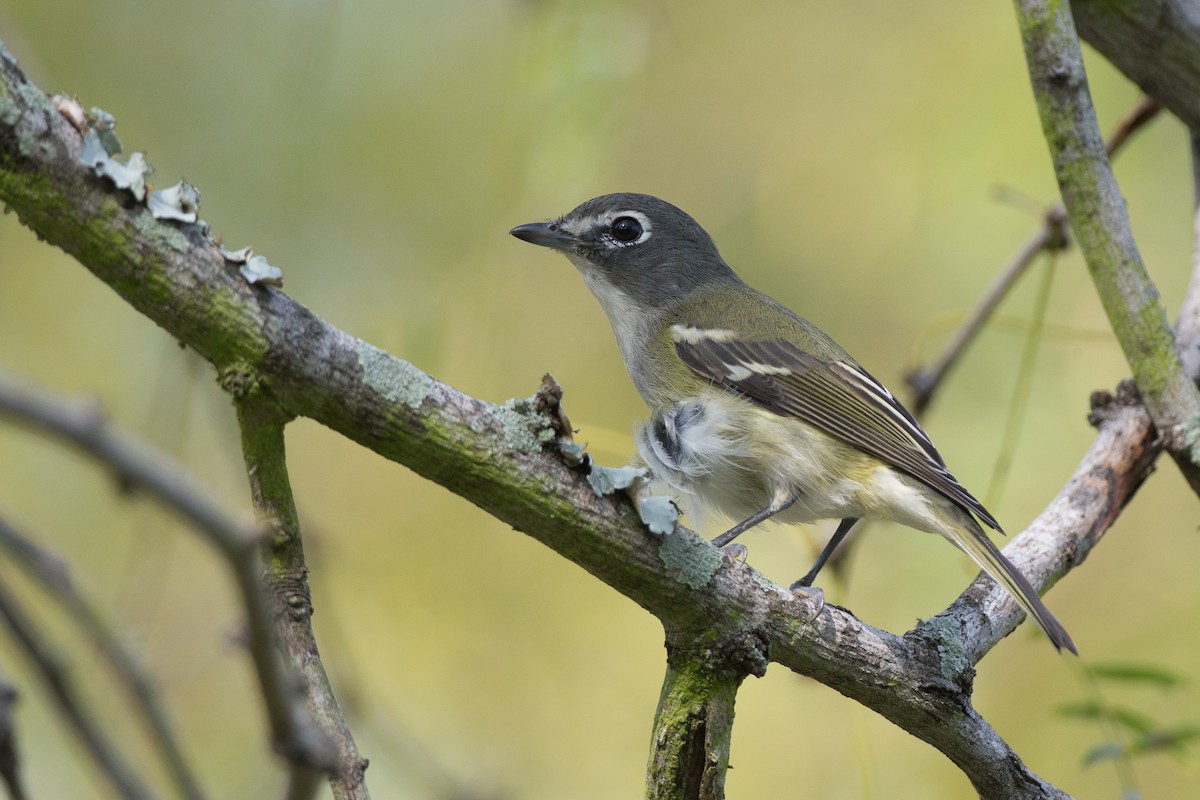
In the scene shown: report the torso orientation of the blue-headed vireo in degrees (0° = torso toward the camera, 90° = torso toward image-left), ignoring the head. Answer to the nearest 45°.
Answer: approximately 90°

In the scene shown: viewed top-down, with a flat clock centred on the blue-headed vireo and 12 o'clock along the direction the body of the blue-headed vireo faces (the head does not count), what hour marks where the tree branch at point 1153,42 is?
The tree branch is roughly at 7 o'clock from the blue-headed vireo.

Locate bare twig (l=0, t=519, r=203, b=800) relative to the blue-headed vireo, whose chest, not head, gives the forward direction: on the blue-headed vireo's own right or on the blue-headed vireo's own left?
on the blue-headed vireo's own left

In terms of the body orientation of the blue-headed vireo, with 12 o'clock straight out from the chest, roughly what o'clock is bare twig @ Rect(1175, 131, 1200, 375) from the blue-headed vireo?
The bare twig is roughly at 6 o'clock from the blue-headed vireo.

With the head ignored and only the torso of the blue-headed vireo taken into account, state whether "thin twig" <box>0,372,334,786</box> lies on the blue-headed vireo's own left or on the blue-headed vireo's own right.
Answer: on the blue-headed vireo's own left
